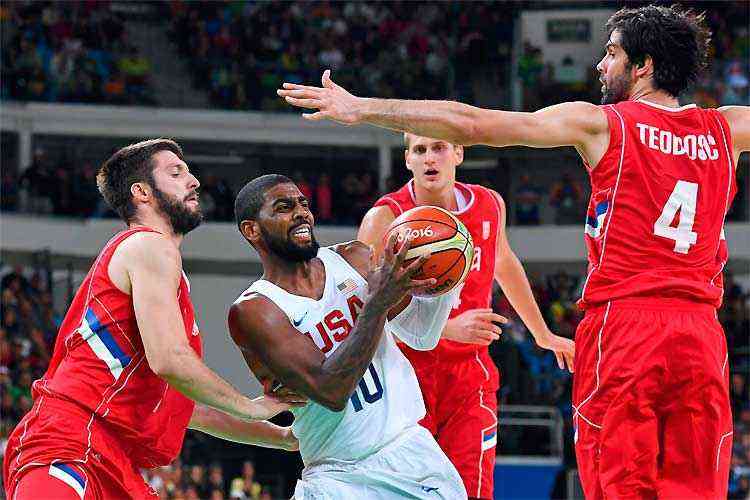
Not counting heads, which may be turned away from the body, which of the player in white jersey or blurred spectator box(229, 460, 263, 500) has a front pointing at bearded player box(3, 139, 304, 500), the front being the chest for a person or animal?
the blurred spectator

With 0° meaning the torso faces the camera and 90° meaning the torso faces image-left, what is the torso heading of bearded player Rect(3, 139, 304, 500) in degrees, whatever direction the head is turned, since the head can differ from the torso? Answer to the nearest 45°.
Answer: approximately 270°

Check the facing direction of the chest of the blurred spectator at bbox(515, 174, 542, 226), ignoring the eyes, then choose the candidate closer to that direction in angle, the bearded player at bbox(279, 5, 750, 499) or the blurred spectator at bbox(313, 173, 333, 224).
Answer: the bearded player

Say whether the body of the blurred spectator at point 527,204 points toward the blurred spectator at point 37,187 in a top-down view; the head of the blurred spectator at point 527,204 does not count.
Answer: no

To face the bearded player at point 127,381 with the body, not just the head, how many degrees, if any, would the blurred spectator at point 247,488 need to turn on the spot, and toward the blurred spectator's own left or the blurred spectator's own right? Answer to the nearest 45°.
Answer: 0° — they already face them

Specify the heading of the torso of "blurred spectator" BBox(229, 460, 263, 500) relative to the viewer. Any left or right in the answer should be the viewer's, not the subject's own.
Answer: facing the viewer

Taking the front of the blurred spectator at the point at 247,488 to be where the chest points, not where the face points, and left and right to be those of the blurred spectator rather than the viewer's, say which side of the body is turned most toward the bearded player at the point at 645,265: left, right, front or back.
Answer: front

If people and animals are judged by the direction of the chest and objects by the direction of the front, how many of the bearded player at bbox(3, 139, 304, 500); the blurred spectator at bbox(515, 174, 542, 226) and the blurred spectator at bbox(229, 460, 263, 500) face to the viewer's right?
1

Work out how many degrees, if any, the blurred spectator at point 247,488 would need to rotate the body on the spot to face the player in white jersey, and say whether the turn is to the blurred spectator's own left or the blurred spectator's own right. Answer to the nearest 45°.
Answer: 0° — they already face them

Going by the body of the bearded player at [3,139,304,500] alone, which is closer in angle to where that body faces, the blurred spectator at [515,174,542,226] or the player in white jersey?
the player in white jersey

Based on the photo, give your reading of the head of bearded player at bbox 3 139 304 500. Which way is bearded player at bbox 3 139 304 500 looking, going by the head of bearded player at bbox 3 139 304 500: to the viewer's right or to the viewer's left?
to the viewer's right

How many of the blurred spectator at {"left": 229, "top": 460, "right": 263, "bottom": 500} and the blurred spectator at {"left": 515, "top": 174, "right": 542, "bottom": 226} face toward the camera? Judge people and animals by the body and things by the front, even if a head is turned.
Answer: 2

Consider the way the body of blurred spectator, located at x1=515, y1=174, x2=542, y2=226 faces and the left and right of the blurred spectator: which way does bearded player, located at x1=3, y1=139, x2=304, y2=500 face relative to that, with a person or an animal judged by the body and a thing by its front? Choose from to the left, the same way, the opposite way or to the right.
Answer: to the left

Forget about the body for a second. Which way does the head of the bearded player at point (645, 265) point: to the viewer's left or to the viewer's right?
to the viewer's left

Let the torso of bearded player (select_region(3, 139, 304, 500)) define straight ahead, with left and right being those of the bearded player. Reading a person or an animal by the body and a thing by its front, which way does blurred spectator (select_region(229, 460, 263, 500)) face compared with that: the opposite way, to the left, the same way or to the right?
to the right

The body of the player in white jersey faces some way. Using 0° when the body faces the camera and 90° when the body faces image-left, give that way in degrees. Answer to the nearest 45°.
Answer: approximately 315°

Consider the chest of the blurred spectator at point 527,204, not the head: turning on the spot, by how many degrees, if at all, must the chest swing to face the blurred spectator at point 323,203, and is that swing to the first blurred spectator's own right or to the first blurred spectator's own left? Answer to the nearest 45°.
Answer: approximately 90° to the first blurred spectator's own right

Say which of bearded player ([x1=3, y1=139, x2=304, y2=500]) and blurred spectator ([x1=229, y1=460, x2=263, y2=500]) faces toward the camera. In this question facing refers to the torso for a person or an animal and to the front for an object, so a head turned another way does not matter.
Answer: the blurred spectator
